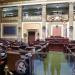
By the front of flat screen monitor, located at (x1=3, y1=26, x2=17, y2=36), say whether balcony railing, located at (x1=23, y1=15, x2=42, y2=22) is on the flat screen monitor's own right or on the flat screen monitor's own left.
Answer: on the flat screen monitor's own left
